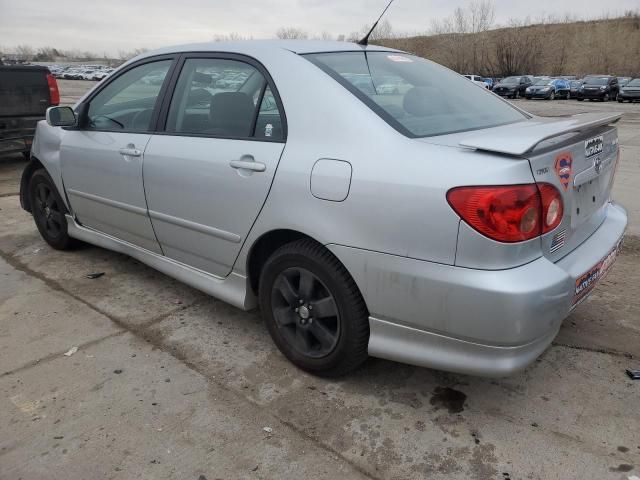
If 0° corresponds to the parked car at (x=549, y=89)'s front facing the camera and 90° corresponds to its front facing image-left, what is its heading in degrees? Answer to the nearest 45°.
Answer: approximately 45°

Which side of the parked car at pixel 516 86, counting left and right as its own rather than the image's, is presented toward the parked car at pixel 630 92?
left

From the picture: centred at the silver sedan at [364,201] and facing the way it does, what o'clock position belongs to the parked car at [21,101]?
The parked car is roughly at 12 o'clock from the silver sedan.

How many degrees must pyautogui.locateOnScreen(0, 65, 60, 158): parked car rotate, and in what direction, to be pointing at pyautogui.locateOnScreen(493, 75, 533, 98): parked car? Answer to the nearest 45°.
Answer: approximately 45° to its right

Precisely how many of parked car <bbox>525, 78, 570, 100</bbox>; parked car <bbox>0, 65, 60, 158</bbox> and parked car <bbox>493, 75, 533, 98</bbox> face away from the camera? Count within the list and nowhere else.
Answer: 1

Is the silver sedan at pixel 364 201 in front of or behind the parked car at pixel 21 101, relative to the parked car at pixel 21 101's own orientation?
behind

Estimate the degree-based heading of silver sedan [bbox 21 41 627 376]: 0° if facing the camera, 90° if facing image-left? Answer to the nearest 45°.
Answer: approximately 135°

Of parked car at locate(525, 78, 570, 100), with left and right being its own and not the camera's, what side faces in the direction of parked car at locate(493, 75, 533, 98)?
right

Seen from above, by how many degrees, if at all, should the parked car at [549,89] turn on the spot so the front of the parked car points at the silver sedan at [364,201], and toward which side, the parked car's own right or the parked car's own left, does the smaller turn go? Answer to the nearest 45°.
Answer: approximately 45° to the parked car's own left

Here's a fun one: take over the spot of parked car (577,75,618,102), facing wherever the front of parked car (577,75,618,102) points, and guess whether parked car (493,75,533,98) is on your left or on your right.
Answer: on your right

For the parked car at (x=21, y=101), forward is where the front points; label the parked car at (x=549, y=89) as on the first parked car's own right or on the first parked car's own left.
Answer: on the first parked car's own right

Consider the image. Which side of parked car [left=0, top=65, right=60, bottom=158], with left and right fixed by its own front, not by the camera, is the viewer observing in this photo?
back

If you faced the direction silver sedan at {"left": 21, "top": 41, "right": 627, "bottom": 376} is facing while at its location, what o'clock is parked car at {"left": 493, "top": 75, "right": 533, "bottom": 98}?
The parked car is roughly at 2 o'clock from the silver sedan.
